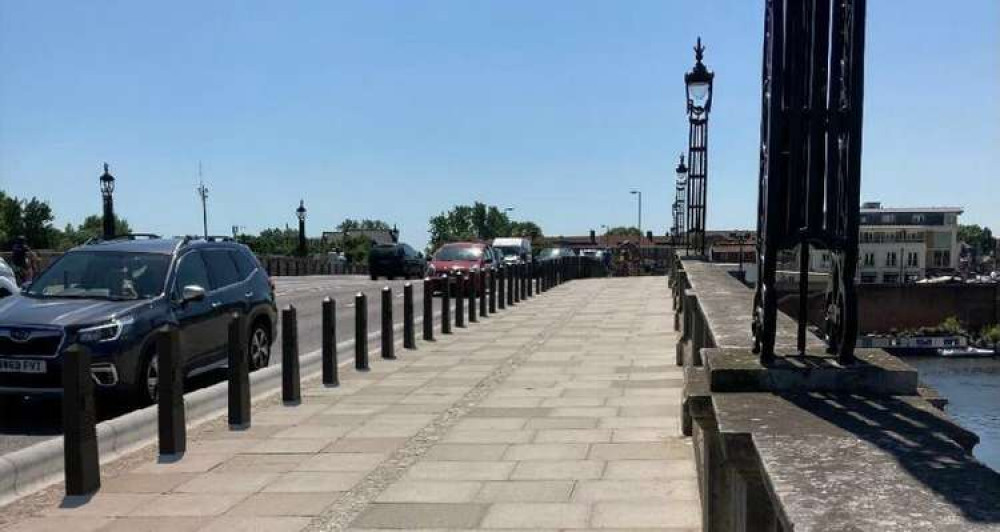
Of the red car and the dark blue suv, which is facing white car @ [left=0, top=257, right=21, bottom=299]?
the red car

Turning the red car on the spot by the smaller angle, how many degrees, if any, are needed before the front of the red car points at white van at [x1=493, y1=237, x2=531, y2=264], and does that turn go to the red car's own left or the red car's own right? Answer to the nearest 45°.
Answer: approximately 135° to the red car's own right

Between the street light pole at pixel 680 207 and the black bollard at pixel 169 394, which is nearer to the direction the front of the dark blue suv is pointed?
the black bollard

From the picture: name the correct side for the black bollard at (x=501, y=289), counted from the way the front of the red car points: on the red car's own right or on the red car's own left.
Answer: on the red car's own left

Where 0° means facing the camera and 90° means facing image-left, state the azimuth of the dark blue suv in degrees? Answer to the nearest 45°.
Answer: approximately 45°
